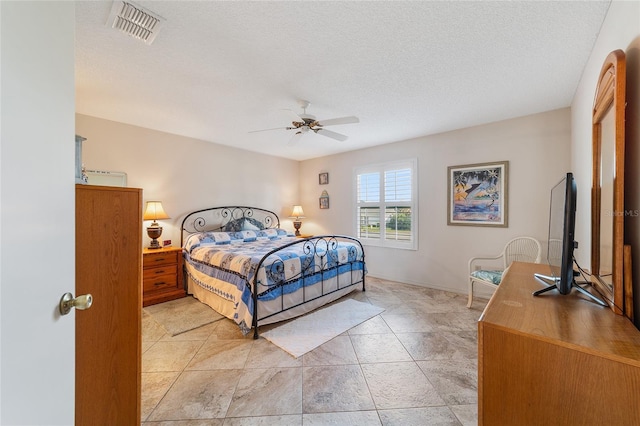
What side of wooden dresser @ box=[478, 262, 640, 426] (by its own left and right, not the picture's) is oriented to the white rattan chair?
right

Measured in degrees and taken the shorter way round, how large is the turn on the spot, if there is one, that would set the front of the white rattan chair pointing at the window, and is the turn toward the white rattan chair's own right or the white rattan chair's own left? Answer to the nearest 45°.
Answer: approximately 45° to the white rattan chair's own right

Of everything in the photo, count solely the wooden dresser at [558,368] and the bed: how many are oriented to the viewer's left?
1

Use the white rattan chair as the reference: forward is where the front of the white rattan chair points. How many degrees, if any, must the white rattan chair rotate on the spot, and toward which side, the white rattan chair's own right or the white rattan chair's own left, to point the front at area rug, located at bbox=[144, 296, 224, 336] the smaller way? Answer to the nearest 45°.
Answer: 0° — it already faces it

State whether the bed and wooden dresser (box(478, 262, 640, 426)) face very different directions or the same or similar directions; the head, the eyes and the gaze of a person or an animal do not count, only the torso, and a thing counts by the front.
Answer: very different directions

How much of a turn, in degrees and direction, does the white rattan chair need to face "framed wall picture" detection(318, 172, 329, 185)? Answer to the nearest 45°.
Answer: approximately 45° to its right

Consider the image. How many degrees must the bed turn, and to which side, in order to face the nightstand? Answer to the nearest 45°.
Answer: approximately 180°

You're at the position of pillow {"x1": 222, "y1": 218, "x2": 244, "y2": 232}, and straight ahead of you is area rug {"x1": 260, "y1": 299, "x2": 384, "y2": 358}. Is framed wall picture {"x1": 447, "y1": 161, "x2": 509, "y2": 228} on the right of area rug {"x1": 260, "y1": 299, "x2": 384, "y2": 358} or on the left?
left

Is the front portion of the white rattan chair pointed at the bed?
yes

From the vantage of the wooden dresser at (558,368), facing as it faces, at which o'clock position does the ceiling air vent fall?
The ceiling air vent is roughly at 11 o'clock from the wooden dresser.

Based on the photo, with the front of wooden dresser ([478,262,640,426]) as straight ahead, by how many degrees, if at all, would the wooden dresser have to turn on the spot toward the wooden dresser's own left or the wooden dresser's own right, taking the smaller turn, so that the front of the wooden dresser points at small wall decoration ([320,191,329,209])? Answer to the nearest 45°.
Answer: approximately 45° to the wooden dresser's own right

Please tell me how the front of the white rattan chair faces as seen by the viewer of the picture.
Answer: facing the viewer and to the left of the viewer

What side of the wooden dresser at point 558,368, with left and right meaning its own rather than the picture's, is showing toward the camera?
left

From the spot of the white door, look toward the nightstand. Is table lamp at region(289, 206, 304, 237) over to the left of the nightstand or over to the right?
right

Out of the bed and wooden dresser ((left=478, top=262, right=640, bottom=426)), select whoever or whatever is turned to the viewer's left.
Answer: the wooden dresser
